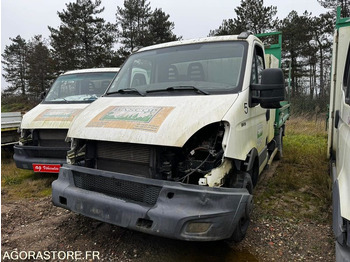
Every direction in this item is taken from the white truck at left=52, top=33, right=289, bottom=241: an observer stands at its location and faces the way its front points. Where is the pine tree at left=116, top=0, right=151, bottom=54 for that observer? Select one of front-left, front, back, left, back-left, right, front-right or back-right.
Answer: back-right

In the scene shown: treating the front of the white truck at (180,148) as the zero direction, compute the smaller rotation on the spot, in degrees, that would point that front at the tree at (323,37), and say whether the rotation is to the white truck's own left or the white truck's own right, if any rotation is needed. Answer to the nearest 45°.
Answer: approximately 180°

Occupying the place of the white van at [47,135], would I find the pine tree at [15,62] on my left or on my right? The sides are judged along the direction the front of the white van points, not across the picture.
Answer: on my right

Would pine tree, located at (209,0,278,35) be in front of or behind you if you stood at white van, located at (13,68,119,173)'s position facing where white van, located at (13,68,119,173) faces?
behind

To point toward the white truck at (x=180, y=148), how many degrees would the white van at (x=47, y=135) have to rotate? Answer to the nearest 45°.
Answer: approximately 90° to its left

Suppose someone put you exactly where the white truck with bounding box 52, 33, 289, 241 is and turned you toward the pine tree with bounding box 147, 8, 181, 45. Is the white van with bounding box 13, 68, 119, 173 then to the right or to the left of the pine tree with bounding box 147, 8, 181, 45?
left

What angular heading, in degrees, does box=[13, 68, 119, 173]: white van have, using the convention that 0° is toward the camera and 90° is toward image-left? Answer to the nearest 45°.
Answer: approximately 45°

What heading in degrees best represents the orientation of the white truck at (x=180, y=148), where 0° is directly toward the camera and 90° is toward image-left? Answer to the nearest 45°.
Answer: approximately 45°

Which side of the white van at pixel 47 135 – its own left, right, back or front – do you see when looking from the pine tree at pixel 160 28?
back

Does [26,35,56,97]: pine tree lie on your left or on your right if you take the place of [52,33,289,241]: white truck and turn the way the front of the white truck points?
on your right

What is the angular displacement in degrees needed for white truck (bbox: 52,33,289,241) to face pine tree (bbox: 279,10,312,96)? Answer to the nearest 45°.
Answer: approximately 180°

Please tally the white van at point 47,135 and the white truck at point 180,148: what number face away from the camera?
0
